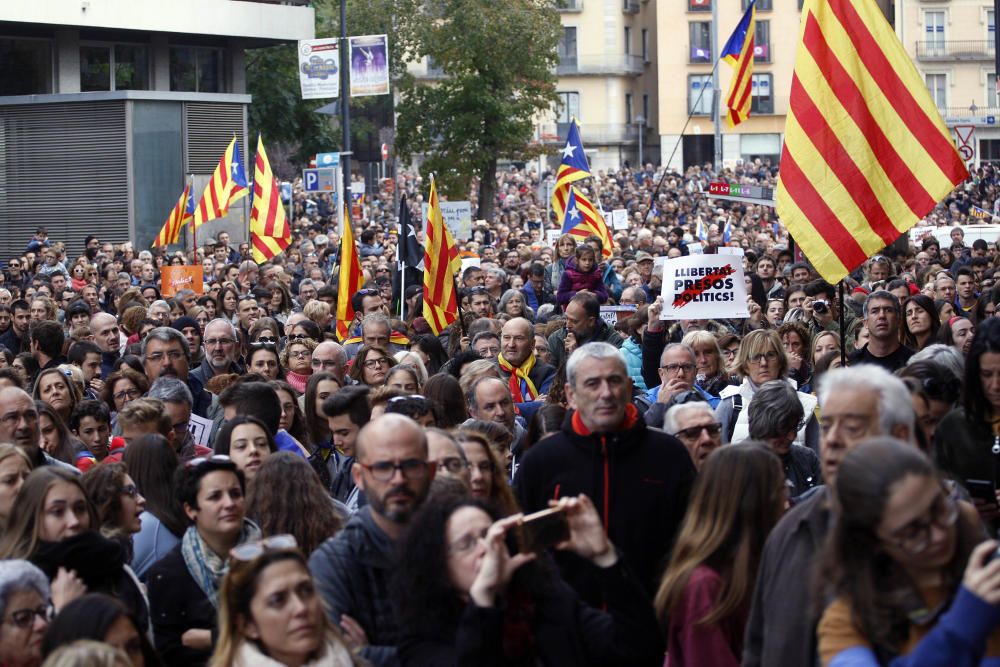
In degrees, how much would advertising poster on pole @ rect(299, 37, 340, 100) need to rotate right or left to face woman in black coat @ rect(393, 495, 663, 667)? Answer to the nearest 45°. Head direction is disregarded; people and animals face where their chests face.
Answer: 0° — it already faces them

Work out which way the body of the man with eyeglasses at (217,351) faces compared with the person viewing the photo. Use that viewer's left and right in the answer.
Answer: facing the viewer

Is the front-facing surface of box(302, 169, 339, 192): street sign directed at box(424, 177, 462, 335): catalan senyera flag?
yes

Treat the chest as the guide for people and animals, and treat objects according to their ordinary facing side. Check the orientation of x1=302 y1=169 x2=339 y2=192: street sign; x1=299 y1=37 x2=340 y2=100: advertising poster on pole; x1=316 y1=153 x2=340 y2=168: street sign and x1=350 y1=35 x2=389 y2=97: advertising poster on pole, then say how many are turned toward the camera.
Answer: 4

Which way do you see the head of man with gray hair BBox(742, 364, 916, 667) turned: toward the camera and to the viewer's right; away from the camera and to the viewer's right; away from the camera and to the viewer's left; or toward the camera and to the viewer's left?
toward the camera and to the viewer's left

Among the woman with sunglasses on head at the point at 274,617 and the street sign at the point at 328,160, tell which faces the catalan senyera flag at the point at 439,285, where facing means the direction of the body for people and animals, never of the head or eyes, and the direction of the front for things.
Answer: the street sign

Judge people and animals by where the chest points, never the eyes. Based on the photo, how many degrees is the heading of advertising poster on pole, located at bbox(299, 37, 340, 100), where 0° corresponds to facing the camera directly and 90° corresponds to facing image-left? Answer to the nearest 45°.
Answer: approximately 0°

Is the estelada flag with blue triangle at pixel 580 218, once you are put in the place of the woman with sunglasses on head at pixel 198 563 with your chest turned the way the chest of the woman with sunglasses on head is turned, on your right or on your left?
on your left

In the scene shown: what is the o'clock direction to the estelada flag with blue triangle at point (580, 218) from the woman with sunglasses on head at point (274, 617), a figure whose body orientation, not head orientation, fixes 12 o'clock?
The estelada flag with blue triangle is roughly at 8 o'clock from the woman with sunglasses on head.

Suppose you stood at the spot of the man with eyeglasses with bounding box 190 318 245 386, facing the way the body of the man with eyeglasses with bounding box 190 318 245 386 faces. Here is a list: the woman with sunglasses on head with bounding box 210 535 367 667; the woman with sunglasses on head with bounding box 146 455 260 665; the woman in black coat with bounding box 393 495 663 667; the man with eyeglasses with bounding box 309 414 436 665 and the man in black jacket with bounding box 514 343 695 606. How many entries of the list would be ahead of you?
5

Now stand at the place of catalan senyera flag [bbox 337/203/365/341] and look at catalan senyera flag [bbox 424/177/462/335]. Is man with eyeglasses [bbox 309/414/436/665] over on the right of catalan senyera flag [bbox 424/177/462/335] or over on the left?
right

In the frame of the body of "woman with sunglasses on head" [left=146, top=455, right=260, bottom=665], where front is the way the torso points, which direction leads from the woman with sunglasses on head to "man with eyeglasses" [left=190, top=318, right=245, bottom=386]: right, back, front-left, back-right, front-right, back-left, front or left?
back-left
